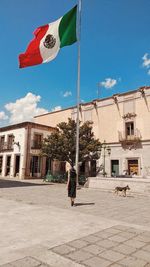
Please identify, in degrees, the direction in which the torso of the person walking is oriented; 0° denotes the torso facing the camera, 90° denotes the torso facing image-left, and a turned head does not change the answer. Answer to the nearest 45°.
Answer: approximately 180°

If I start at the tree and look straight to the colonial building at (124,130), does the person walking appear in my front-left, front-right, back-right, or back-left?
back-right

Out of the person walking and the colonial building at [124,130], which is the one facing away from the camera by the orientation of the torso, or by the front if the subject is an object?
the person walking

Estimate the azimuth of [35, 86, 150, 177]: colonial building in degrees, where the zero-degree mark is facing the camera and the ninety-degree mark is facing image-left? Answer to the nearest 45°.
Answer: approximately 45°

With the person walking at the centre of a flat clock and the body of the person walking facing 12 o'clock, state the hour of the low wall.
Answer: The low wall is roughly at 1 o'clock from the person walking.

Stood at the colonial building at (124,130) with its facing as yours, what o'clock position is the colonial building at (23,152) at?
the colonial building at (23,152) is roughly at 2 o'clock from the colonial building at (124,130).
